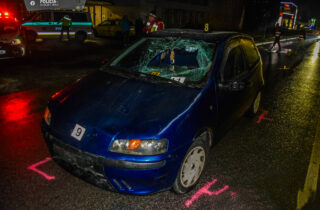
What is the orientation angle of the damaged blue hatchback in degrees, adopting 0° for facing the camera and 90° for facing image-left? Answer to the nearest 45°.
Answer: approximately 45°

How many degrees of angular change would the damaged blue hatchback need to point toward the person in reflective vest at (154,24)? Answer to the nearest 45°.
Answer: approximately 135° to its right

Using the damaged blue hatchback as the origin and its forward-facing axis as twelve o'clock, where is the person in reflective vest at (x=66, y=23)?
The person in reflective vest is roughly at 4 o'clock from the damaged blue hatchback.

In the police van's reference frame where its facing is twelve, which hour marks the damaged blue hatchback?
The damaged blue hatchback is roughly at 9 o'clock from the police van.

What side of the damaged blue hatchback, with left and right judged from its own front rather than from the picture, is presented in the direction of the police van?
right

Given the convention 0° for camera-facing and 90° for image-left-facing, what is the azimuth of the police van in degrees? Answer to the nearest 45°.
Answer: approximately 90°
